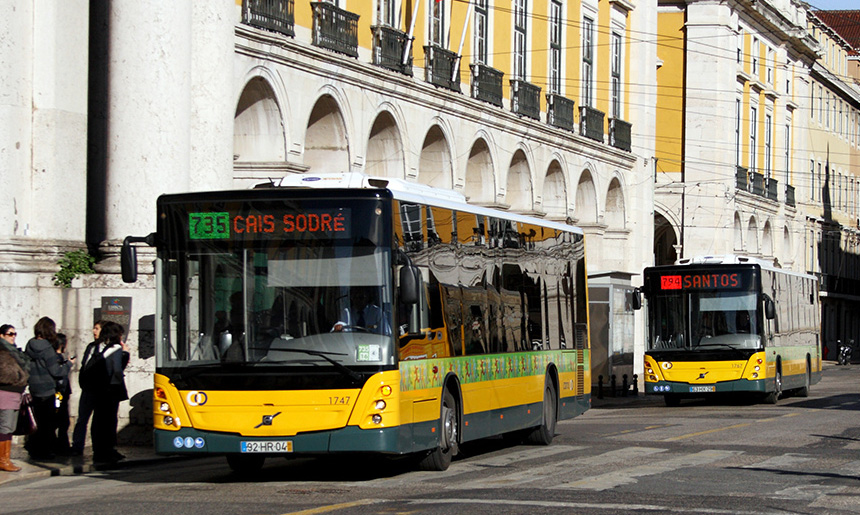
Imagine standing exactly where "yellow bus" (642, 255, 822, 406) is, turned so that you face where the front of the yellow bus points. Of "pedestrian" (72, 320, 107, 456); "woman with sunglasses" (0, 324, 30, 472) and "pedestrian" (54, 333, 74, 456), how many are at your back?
0

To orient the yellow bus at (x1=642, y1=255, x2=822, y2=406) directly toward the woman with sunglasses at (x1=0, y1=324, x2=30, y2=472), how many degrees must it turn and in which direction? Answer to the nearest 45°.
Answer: approximately 45° to its right

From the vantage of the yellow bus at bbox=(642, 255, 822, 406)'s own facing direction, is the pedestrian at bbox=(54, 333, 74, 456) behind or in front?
in front

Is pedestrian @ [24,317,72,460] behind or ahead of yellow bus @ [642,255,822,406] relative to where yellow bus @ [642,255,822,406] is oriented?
ahead

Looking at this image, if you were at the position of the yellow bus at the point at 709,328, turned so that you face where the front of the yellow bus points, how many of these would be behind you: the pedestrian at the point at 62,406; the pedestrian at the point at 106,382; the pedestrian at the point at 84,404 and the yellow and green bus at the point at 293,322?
0

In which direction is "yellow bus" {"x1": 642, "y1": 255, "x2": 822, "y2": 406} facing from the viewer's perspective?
toward the camera

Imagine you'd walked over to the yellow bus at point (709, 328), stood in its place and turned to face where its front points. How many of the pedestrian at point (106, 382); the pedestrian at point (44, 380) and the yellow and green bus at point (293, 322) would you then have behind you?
0

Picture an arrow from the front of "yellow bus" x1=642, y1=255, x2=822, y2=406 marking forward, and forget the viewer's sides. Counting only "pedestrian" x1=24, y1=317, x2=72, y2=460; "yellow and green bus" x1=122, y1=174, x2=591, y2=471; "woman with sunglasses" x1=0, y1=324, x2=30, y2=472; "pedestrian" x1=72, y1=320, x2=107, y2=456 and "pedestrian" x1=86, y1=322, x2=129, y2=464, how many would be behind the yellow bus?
0

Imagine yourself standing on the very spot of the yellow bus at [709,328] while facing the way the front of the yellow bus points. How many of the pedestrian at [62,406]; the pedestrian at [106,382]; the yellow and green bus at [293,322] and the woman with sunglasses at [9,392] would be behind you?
0

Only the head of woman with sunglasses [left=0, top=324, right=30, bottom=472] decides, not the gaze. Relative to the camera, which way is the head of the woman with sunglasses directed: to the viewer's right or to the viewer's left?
to the viewer's right

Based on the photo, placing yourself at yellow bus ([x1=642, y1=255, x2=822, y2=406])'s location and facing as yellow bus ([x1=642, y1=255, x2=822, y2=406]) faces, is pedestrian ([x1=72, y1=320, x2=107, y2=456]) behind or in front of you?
in front
